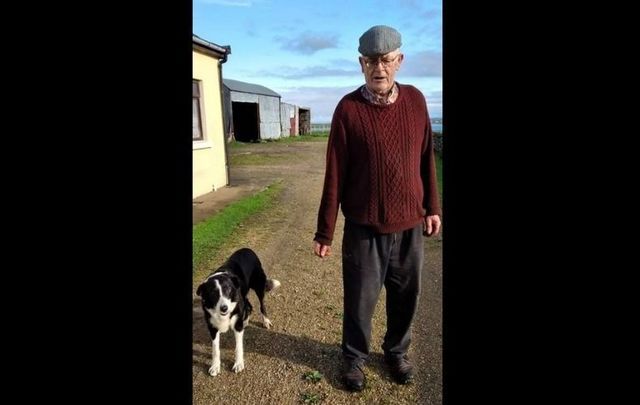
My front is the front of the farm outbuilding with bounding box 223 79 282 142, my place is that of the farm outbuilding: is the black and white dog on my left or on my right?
on my right

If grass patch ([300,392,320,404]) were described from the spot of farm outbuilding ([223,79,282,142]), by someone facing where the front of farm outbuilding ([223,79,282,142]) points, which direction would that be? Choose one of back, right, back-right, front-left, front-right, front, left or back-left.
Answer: front-right

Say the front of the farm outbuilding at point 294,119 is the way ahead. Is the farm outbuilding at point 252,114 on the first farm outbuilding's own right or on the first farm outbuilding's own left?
on the first farm outbuilding's own right

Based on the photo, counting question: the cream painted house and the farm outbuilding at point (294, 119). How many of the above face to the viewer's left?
0

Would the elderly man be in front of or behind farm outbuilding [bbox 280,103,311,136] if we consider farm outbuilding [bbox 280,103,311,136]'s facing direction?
in front

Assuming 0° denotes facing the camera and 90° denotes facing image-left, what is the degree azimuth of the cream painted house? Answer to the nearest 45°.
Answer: approximately 315°

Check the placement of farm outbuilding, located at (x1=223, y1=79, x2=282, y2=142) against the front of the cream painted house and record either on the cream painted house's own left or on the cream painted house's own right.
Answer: on the cream painted house's own left

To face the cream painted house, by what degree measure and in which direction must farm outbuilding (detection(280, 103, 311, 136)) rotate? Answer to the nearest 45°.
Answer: approximately 45° to its right

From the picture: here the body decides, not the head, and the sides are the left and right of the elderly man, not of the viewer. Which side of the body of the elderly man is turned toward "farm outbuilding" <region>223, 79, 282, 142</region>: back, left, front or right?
back

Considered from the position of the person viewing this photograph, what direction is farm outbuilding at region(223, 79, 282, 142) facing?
facing the viewer and to the right of the viewer
